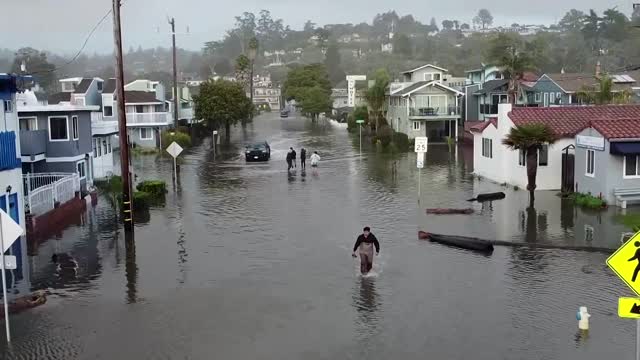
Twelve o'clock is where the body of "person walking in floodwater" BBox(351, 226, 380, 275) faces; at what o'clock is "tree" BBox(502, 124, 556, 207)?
The tree is roughly at 7 o'clock from the person walking in floodwater.

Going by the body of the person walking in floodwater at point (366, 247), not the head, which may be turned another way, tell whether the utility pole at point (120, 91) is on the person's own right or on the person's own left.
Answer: on the person's own right

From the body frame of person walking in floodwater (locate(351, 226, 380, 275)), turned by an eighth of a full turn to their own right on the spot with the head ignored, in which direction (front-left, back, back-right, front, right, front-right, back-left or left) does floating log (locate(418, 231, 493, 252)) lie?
back

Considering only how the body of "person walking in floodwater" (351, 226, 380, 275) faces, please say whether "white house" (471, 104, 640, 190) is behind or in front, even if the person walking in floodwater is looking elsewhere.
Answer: behind

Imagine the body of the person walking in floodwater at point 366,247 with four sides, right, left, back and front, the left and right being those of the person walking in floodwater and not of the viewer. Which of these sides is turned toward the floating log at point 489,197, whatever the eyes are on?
back

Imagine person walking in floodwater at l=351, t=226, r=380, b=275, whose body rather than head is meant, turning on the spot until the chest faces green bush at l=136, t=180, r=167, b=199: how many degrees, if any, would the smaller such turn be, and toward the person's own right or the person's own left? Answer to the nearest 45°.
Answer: approximately 135° to the person's own right

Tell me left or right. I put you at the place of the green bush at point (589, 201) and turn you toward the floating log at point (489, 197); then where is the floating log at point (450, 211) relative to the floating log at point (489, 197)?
left

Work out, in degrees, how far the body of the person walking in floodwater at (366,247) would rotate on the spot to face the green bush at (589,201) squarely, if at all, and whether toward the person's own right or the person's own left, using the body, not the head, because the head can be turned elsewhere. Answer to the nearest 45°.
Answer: approximately 135° to the person's own left

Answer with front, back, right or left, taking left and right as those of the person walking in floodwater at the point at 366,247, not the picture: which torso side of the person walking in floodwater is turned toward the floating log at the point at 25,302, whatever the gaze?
right

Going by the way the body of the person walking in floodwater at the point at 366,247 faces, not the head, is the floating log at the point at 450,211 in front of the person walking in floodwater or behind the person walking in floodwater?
behind
